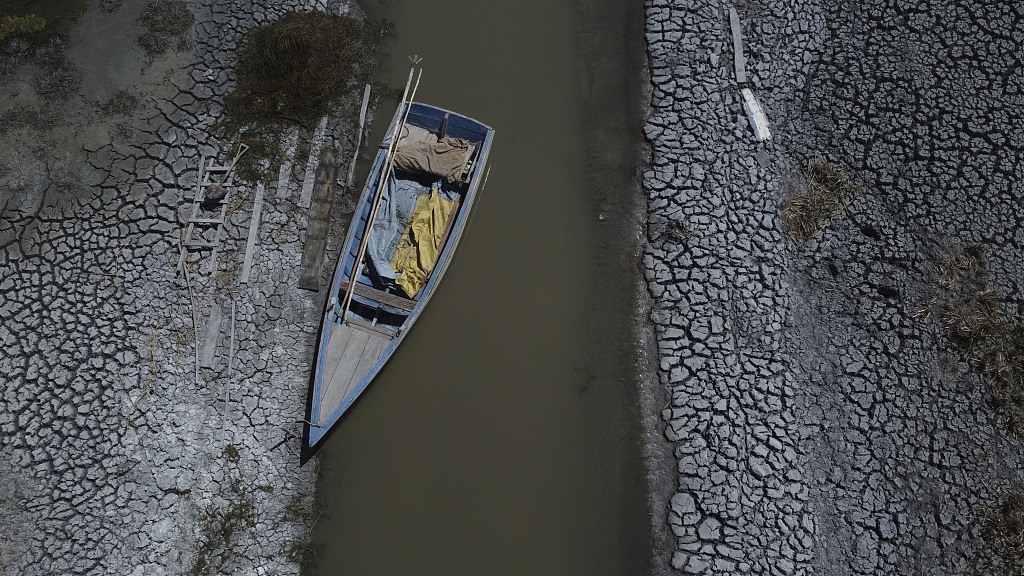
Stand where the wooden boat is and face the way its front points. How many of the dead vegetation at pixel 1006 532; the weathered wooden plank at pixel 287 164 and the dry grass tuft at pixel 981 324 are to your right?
1

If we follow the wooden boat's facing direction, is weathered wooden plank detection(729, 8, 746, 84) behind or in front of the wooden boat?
behind

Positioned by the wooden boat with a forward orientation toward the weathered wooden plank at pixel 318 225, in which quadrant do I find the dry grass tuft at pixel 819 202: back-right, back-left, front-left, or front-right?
back-right

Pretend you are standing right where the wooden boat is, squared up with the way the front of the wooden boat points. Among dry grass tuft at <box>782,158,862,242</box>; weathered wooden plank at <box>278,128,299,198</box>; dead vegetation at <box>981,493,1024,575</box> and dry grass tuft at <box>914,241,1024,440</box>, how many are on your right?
1

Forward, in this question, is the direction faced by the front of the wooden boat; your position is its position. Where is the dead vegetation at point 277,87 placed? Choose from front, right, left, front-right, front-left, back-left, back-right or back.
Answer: right

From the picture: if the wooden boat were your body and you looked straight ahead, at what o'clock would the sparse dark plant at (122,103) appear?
The sparse dark plant is roughly at 2 o'clock from the wooden boat.

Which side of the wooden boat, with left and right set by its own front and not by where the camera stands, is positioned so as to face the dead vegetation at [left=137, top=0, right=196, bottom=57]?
right

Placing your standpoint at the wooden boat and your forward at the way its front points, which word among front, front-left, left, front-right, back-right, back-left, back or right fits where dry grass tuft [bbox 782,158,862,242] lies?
back-left

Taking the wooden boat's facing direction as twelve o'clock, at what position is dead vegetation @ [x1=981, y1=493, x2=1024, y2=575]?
The dead vegetation is roughly at 8 o'clock from the wooden boat.

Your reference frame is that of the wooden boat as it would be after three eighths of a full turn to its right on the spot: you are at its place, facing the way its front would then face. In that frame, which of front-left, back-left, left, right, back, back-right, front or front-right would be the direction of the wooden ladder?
left

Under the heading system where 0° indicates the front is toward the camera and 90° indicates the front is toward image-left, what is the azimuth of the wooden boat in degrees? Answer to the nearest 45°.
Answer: approximately 45°

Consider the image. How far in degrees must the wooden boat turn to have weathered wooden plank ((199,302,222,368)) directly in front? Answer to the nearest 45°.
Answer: approximately 45° to its right
